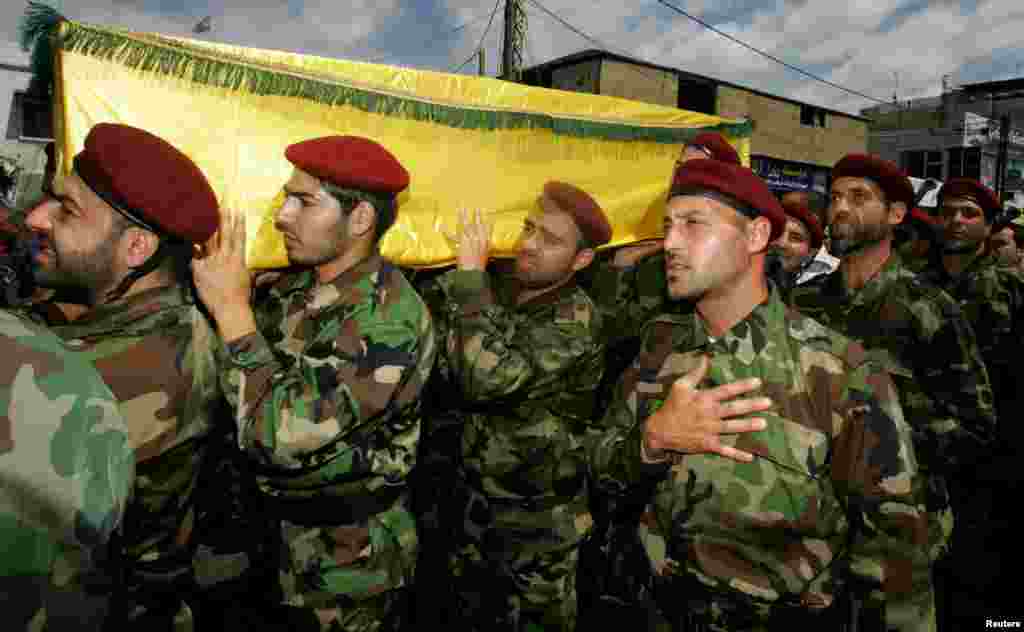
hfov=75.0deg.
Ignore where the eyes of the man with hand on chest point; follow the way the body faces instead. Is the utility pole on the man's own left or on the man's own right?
on the man's own right

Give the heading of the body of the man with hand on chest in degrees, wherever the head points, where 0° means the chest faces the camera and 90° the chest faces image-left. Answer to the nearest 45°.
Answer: approximately 45°

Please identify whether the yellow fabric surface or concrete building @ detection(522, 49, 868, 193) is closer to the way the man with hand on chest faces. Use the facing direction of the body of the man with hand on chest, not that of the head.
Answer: the yellow fabric surface

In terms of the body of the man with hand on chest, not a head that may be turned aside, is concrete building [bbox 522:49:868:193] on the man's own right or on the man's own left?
on the man's own right

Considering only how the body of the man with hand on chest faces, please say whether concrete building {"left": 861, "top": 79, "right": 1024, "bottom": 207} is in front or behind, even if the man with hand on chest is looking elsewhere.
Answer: behind

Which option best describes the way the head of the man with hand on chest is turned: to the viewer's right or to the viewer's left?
to the viewer's left

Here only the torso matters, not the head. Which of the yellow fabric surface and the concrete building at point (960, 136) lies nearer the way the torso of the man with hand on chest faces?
the yellow fabric surface
